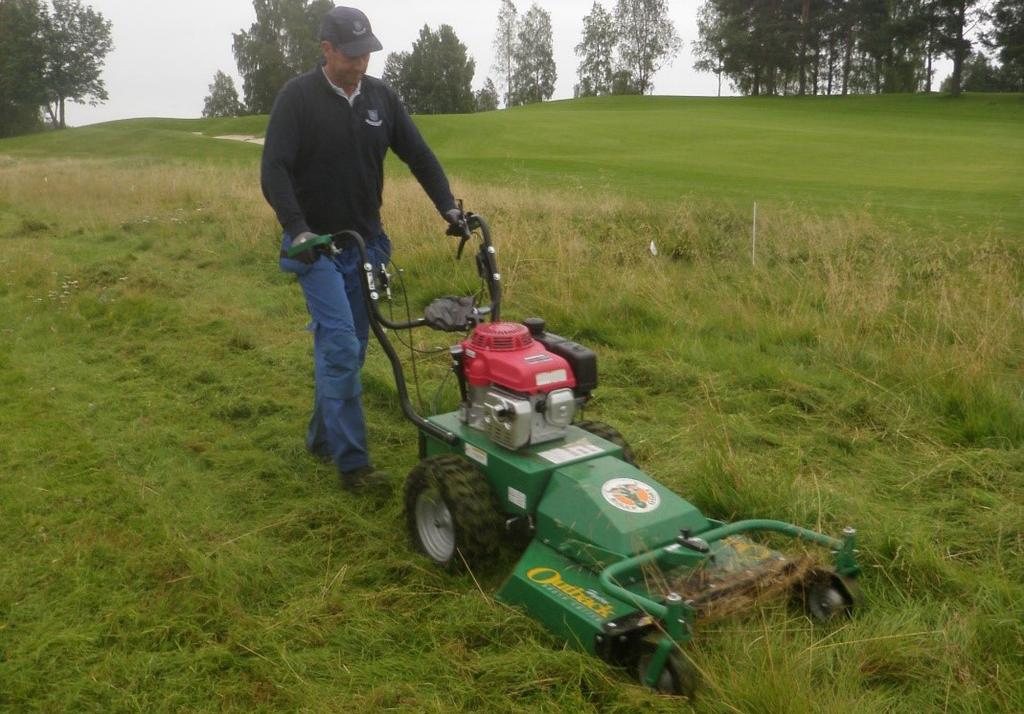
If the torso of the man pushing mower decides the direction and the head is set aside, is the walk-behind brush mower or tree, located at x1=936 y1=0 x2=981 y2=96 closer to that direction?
the walk-behind brush mower

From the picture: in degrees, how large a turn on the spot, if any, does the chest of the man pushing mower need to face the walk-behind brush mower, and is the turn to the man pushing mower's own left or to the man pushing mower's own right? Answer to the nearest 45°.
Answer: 0° — they already face it

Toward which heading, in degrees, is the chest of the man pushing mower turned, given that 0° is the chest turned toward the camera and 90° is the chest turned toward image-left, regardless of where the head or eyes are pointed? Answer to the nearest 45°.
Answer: approximately 315°

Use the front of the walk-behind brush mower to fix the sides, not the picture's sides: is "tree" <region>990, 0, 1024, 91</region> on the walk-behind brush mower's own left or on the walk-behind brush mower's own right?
on the walk-behind brush mower's own left

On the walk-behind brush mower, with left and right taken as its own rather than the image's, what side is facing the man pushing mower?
back

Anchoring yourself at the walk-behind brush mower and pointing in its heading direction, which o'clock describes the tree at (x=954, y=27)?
The tree is roughly at 8 o'clock from the walk-behind brush mower.

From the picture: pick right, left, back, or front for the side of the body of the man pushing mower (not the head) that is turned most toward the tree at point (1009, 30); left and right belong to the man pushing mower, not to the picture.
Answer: left

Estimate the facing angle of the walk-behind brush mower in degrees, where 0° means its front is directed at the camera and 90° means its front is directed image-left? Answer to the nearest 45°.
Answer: approximately 315°
